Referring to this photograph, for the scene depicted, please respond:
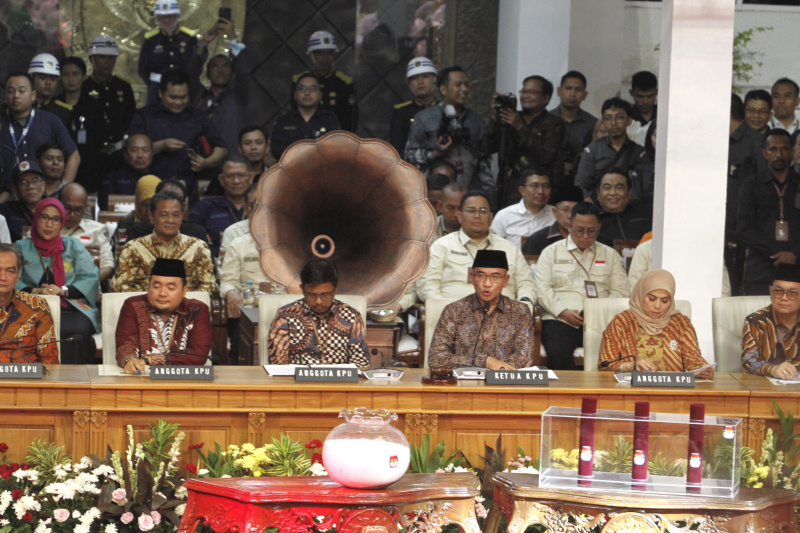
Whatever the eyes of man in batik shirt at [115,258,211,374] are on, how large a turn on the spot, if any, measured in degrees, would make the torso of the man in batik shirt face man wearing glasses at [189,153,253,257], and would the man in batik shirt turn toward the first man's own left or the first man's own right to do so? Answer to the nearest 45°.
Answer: approximately 180°

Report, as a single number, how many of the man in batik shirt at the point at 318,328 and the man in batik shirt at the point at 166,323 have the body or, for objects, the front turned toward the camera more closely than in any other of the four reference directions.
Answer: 2

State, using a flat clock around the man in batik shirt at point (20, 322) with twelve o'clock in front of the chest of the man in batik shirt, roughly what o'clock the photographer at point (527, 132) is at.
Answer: The photographer is roughly at 8 o'clock from the man in batik shirt.

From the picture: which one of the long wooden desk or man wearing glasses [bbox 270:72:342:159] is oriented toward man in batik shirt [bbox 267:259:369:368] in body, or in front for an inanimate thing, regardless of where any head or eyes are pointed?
the man wearing glasses

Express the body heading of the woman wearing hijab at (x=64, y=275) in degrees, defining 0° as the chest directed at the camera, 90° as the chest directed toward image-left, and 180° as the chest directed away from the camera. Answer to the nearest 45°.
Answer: approximately 0°

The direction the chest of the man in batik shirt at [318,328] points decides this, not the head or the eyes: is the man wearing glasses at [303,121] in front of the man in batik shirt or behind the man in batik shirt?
behind
